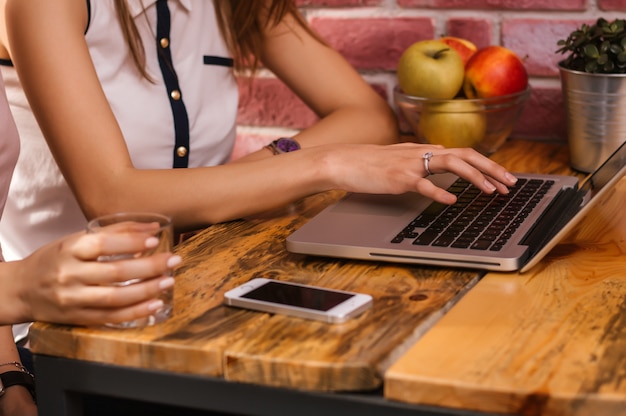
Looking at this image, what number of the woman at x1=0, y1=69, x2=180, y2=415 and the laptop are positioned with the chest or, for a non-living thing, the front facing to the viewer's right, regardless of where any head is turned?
1

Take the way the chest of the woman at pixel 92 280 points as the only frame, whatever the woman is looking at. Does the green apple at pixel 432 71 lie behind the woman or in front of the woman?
in front

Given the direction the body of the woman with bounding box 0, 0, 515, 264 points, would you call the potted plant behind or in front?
in front

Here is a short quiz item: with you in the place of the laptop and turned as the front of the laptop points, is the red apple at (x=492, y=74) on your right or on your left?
on your right

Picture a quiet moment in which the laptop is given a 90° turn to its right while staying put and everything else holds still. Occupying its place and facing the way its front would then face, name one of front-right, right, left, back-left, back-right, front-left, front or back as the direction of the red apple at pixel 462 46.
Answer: front

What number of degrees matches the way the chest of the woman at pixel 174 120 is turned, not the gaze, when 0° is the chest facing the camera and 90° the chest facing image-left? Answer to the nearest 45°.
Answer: approximately 315°

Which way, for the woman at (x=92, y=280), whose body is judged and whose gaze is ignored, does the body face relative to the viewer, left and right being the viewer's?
facing to the right of the viewer

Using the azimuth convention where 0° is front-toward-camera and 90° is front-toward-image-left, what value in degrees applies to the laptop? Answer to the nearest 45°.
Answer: approximately 90°

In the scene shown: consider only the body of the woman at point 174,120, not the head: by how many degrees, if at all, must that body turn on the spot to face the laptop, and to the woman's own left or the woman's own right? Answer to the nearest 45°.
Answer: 0° — they already face it

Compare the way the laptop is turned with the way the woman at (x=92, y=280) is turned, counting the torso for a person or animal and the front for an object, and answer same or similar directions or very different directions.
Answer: very different directions

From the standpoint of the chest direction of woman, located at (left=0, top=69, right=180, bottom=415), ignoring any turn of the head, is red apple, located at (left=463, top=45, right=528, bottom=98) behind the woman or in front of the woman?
in front
